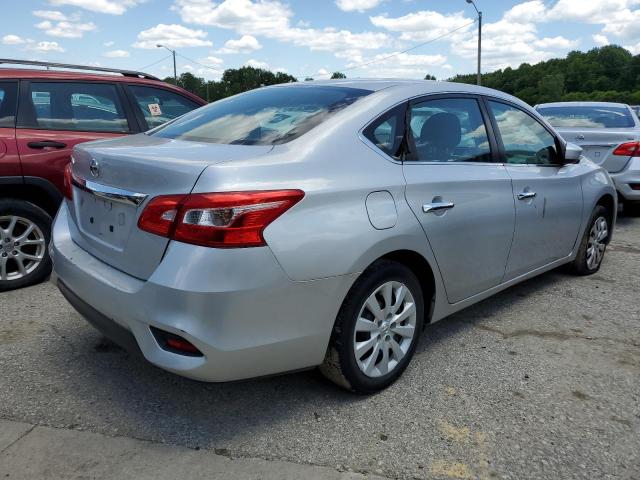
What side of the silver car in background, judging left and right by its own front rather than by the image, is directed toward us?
back

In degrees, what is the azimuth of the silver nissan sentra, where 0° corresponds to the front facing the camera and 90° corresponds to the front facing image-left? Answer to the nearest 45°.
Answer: approximately 225°

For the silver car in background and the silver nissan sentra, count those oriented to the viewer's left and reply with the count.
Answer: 0

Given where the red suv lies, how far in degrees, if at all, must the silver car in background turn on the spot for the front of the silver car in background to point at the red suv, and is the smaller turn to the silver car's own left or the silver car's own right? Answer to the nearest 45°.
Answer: approximately 135° to the silver car's own left

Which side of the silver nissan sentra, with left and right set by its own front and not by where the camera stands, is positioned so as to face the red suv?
left

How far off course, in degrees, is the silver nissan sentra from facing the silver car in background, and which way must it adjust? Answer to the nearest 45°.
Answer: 0° — it already faces it

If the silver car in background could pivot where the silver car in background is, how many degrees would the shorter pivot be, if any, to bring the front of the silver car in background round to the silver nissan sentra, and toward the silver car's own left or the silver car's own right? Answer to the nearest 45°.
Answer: approximately 180°

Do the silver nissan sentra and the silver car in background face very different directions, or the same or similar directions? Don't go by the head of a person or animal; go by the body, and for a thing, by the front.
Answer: same or similar directions

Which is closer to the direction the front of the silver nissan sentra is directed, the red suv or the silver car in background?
the silver car in background
